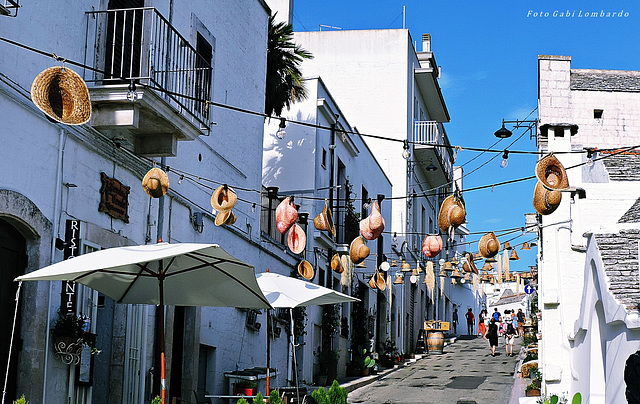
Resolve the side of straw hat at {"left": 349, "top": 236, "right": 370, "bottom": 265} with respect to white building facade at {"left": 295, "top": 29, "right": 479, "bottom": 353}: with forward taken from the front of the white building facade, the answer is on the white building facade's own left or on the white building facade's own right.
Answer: on the white building facade's own right

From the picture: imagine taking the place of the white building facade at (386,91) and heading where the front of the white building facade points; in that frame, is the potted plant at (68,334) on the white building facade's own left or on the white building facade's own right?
on the white building facade's own right

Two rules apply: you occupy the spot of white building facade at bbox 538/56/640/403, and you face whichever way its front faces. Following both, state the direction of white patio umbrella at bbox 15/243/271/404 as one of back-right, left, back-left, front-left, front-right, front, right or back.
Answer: front

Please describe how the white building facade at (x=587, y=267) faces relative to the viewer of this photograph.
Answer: facing the viewer and to the left of the viewer

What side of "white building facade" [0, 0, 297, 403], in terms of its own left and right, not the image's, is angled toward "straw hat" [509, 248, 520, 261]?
left

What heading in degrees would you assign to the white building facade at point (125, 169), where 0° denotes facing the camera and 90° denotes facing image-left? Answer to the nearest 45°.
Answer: approximately 315°

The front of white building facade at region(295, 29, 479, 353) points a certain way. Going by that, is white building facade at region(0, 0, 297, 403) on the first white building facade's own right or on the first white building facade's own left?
on the first white building facade's own right

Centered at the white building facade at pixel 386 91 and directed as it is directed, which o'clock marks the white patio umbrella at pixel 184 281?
The white patio umbrella is roughly at 3 o'clock from the white building facade.

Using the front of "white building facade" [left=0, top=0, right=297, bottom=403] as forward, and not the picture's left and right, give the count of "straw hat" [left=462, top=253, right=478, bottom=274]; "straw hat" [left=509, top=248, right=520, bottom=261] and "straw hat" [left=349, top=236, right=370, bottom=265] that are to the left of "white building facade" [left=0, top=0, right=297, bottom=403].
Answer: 3

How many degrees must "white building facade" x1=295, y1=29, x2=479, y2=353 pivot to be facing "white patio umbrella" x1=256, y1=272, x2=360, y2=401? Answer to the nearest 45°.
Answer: approximately 90° to its right

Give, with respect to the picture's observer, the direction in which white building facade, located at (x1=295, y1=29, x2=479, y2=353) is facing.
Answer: facing to the right of the viewer

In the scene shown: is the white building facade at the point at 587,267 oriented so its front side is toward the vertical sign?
yes

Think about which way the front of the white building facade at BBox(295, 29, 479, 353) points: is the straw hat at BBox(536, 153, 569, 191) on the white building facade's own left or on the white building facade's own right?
on the white building facade's own right

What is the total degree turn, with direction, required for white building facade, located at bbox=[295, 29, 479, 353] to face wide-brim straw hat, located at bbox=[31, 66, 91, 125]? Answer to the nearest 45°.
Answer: approximately 90° to its right
